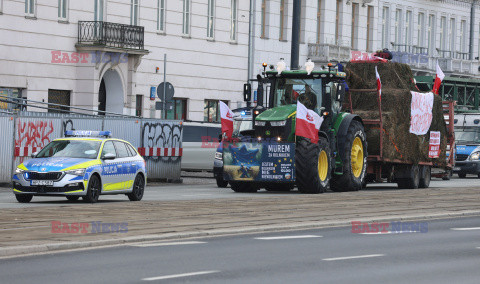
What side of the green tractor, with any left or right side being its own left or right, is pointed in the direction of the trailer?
back

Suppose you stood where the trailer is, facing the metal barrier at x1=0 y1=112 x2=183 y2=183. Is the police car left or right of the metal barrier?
left

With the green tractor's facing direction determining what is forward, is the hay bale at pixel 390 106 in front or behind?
behind

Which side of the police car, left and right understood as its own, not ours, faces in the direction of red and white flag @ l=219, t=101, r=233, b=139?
back

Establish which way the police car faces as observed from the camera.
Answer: facing the viewer and to the left of the viewer

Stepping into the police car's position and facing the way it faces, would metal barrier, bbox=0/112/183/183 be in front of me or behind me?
behind

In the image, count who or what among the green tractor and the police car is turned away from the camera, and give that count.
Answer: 0

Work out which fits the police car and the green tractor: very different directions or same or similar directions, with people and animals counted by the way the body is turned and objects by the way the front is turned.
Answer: same or similar directions

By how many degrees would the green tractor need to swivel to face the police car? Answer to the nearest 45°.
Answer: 0° — it already faces it

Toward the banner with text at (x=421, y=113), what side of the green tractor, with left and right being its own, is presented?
back

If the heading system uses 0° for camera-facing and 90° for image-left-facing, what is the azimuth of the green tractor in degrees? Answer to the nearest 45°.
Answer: approximately 45°
